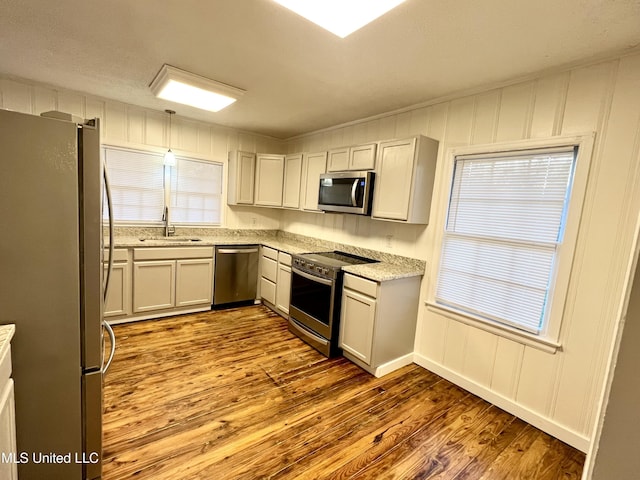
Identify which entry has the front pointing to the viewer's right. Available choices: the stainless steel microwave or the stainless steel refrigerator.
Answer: the stainless steel refrigerator

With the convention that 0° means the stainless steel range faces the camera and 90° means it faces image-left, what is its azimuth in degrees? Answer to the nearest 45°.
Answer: approximately 45°

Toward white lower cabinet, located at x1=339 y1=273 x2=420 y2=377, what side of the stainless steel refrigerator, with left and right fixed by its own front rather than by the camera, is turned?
front

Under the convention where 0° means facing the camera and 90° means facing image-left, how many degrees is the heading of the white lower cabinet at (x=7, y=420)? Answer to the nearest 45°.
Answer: approximately 270°

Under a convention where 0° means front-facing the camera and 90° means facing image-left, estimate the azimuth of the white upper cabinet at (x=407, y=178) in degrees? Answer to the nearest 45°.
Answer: approximately 45°

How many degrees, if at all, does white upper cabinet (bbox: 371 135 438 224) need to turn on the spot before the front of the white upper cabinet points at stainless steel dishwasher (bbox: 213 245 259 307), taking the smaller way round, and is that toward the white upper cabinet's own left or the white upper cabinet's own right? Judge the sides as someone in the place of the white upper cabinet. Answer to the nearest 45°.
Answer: approximately 45° to the white upper cabinet's own right

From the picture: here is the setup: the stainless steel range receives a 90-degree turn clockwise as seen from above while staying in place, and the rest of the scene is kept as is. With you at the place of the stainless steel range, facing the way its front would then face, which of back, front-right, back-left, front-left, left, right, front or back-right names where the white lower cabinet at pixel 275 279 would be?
front

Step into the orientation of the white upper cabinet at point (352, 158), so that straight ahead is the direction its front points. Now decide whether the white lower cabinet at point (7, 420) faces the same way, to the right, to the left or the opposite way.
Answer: the opposite way

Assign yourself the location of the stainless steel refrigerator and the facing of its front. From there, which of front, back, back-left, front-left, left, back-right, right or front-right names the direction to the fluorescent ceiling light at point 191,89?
front-left

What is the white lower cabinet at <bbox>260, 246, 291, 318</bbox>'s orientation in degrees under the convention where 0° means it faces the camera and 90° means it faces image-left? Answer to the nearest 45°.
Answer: approximately 45°
